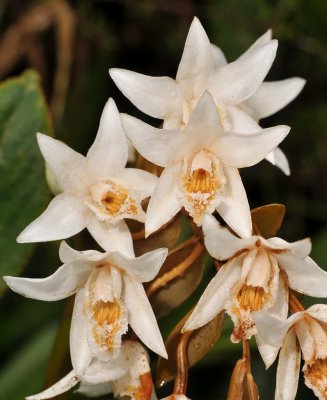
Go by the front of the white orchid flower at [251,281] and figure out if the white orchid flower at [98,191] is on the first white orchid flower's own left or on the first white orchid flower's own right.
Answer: on the first white orchid flower's own right

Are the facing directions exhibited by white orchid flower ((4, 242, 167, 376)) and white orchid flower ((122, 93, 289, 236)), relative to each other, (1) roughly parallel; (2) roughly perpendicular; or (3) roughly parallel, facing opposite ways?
roughly parallel

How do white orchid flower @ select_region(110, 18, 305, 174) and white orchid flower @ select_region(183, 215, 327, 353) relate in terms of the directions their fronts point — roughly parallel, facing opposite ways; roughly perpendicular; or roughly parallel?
roughly parallel

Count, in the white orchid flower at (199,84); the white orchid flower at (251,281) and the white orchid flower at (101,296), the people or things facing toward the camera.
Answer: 3

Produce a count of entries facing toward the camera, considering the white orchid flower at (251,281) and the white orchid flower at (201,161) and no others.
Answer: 2

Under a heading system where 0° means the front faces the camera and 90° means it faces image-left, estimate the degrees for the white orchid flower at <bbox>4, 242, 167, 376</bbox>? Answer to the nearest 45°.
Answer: approximately 0°

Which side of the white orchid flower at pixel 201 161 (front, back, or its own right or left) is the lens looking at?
front

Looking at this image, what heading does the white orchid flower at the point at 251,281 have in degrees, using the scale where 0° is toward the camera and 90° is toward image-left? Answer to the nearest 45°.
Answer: approximately 0°

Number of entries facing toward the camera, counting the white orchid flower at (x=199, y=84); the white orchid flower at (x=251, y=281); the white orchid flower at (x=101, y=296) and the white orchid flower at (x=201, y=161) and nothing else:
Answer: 4
